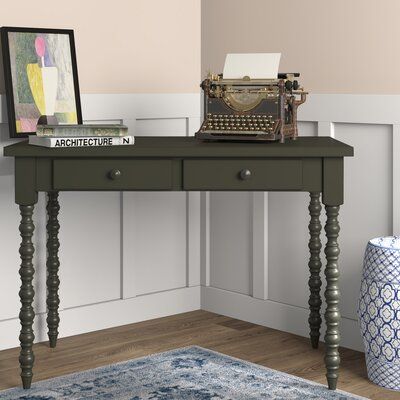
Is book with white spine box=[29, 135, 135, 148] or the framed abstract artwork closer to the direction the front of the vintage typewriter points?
the book with white spine

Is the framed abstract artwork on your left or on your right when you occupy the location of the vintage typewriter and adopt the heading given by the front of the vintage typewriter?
on your right

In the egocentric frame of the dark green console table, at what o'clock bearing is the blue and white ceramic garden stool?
The blue and white ceramic garden stool is roughly at 9 o'clock from the dark green console table.

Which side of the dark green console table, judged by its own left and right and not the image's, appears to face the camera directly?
front
